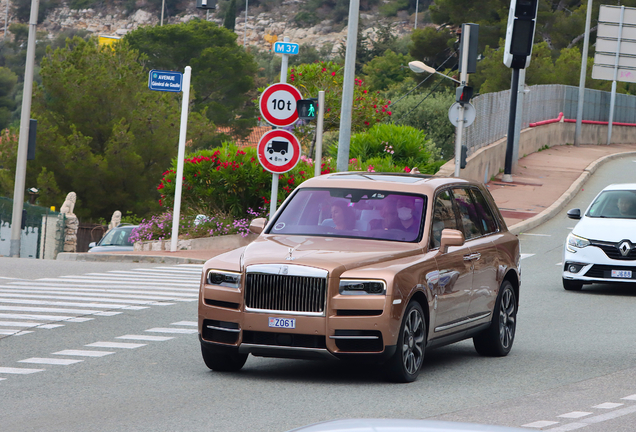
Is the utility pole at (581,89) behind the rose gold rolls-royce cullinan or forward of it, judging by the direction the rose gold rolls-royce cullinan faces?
behind

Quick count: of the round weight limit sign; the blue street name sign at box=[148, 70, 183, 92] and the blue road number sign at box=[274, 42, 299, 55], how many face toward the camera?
3

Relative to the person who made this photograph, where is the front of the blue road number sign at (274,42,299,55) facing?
facing the viewer

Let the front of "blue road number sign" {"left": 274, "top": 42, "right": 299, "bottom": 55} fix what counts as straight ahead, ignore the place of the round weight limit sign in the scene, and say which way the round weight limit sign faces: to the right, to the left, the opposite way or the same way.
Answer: the same way

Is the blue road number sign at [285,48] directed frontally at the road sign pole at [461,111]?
no

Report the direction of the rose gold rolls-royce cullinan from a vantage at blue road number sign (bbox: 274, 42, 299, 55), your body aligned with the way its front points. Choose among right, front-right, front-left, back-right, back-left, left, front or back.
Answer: front

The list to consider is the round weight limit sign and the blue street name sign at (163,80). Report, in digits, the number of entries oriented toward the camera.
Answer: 2

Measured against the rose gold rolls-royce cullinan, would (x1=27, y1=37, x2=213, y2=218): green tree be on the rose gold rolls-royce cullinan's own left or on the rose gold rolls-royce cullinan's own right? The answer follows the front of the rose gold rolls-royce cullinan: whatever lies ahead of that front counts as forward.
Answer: on the rose gold rolls-royce cullinan's own right

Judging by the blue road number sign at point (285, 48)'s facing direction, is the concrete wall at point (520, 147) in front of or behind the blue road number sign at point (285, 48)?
behind

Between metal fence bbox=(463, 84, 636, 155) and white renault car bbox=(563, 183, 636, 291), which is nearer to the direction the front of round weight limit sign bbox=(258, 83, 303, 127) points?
the white renault car

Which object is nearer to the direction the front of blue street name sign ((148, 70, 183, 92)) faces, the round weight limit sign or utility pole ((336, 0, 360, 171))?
the round weight limit sign

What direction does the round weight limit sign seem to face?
toward the camera

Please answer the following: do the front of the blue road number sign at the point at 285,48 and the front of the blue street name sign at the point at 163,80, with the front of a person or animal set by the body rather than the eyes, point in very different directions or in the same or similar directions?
same or similar directions
